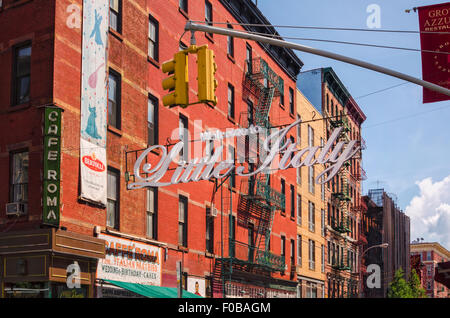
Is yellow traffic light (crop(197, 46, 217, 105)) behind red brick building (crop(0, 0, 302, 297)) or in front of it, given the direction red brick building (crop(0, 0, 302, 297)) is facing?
in front

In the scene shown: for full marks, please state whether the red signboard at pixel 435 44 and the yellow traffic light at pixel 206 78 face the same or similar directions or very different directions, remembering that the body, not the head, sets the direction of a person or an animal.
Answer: very different directions

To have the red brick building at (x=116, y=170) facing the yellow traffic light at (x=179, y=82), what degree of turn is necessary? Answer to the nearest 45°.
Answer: approximately 45° to its right

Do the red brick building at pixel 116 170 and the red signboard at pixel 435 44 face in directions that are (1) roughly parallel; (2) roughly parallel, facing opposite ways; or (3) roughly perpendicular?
roughly perpendicular

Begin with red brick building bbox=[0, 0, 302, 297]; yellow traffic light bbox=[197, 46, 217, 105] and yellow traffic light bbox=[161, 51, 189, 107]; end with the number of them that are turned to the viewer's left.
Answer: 1
